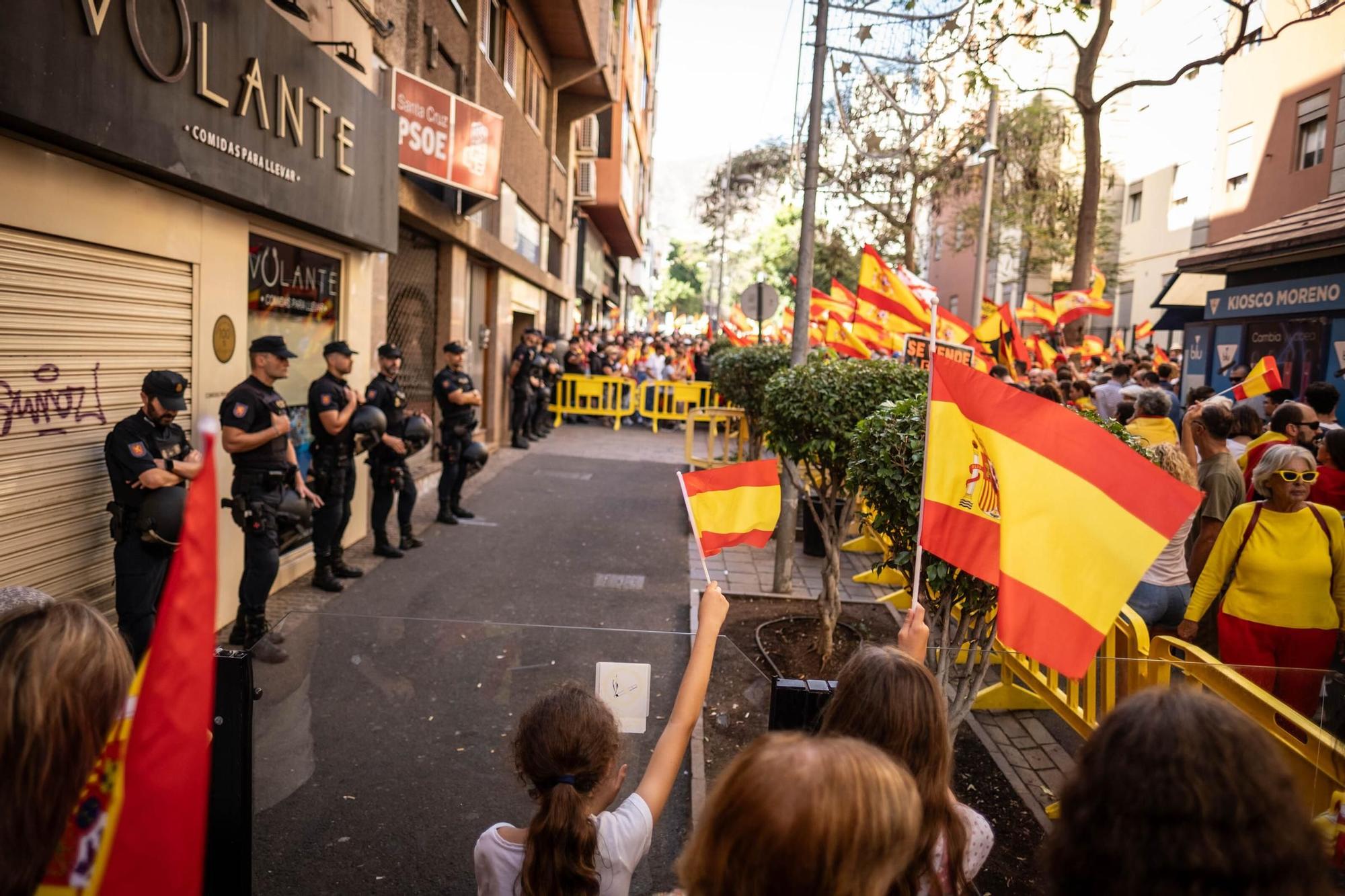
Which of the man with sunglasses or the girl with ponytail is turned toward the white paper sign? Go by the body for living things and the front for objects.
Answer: the girl with ponytail

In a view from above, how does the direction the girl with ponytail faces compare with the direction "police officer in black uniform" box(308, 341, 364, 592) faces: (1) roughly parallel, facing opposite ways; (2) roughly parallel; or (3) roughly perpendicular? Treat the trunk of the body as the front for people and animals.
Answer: roughly perpendicular

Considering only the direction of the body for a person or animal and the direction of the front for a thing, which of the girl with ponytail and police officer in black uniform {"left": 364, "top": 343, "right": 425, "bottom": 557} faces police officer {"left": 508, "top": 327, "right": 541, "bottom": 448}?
the girl with ponytail

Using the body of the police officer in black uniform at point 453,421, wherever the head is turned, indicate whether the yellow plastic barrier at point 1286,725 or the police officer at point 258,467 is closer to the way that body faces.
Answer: the yellow plastic barrier

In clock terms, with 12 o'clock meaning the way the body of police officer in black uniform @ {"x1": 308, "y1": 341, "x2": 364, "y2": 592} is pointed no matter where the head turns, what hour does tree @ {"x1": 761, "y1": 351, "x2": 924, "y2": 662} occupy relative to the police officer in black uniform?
The tree is roughly at 1 o'clock from the police officer in black uniform.

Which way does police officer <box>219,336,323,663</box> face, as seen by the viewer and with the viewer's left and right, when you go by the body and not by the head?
facing to the right of the viewer

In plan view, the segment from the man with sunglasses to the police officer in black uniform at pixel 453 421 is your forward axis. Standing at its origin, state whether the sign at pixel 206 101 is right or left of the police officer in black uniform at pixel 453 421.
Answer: left

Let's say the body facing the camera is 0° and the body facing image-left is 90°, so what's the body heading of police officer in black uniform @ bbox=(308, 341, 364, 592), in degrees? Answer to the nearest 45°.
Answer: approximately 270°

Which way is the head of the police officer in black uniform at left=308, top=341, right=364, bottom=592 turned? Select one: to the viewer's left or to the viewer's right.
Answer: to the viewer's right
